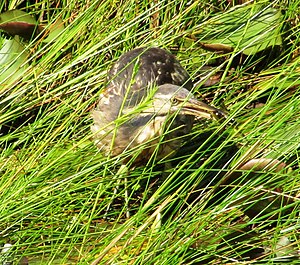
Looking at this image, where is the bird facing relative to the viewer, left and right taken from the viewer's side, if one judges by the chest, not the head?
facing the viewer and to the right of the viewer
